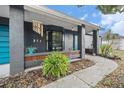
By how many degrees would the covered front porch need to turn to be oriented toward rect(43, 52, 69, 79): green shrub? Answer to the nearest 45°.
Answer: approximately 45° to its right

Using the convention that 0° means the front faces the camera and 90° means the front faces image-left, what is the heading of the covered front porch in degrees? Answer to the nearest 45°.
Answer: approximately 315°

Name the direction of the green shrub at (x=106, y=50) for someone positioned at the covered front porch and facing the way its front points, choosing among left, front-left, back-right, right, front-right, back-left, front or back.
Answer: left

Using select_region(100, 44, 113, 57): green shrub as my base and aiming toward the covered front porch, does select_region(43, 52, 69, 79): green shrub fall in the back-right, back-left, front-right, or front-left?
front-left
